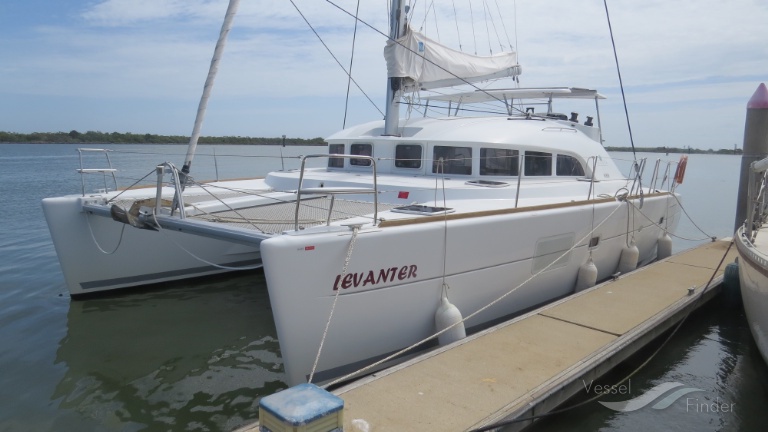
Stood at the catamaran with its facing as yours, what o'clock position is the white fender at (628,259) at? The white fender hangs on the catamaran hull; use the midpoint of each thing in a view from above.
The white fender is roughly at 7 o'clock from the catamaran.

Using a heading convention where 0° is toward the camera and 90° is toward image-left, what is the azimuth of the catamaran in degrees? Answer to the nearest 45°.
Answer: approximately 45°
